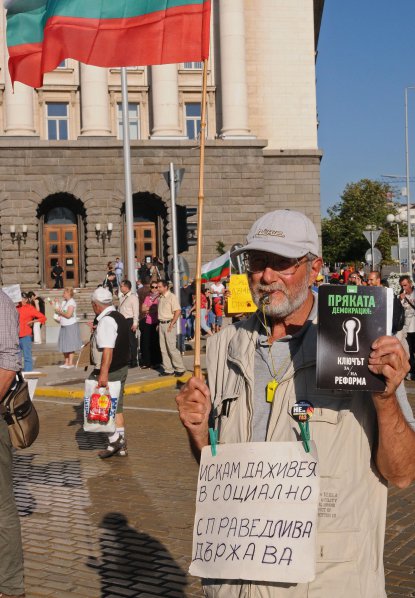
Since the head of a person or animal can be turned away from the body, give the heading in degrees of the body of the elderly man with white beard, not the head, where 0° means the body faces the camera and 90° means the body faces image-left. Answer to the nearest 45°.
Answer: approximately 45°

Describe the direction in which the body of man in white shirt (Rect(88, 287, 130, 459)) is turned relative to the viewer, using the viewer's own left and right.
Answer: facing to the left of the viewer

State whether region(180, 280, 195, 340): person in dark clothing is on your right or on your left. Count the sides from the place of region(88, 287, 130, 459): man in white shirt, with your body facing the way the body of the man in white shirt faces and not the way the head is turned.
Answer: on your right

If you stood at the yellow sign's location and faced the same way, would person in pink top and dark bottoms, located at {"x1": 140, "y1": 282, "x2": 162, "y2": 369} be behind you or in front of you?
behind

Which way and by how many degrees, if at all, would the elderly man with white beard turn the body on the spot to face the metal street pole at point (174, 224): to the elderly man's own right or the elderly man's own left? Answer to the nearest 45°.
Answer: approximately 135° to the elderly man's own right
